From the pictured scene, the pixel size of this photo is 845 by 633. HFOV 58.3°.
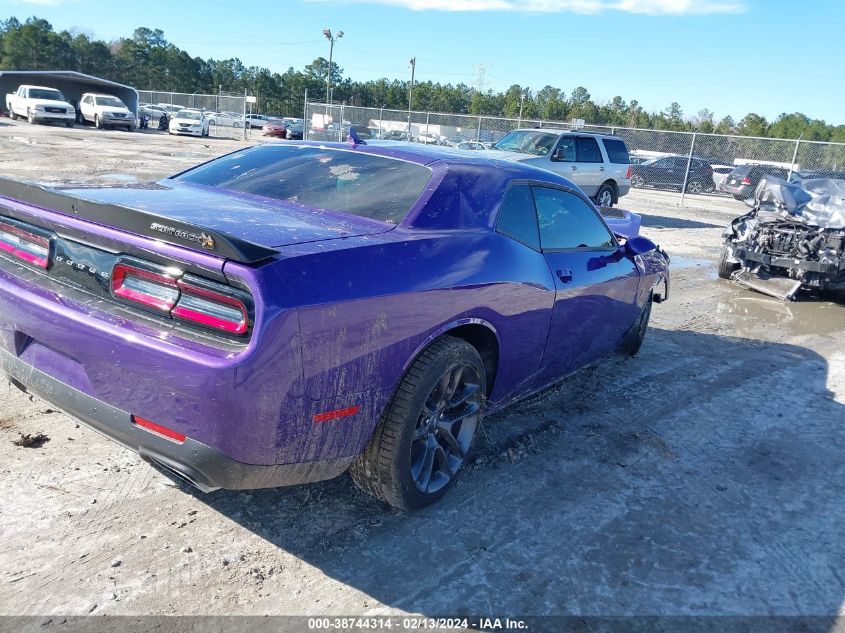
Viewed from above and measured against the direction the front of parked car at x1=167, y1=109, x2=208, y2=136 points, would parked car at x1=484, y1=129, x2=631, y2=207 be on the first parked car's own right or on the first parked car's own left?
on the first parked car's own left

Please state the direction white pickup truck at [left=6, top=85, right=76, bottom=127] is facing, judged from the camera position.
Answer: facing the viewer and to the right of the viewer

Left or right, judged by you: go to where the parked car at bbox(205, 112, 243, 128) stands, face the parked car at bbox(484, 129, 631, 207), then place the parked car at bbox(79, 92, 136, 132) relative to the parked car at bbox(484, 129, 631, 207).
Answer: right

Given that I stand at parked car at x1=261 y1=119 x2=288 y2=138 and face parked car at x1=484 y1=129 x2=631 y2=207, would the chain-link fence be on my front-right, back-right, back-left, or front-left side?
front-left

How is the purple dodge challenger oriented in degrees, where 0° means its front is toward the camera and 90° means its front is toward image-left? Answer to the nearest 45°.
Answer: approximately 225°

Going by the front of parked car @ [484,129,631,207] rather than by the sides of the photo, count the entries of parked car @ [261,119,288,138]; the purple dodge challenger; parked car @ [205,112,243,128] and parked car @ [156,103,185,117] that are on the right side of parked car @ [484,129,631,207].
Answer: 3

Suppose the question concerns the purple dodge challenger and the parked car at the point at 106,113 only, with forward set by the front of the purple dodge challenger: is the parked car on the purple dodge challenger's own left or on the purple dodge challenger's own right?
on the purple dodge challenger's own left

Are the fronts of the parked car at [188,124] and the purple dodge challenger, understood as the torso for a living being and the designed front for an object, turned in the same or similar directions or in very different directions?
very different directions

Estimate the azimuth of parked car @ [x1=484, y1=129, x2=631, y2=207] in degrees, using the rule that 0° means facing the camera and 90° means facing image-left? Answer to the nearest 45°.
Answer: approximately 45°

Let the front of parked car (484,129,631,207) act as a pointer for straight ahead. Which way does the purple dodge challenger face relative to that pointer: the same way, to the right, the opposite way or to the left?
the opposite way

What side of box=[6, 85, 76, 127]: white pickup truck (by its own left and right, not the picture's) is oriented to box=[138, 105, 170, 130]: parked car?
left

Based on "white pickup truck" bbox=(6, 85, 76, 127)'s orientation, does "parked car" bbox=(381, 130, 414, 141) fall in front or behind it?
in front

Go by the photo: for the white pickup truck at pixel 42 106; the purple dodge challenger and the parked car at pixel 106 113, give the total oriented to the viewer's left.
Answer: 0
